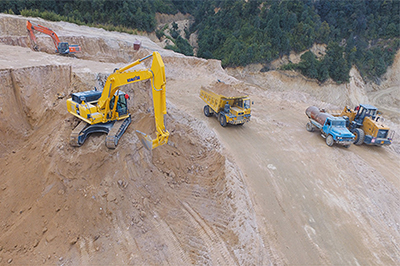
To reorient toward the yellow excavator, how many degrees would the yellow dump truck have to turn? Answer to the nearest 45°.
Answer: approximately 90° to its right

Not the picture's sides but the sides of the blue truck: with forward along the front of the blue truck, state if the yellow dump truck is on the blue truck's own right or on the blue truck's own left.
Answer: on the blue truck's own right

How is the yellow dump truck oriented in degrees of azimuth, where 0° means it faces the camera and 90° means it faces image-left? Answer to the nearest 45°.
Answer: approximately 315°
